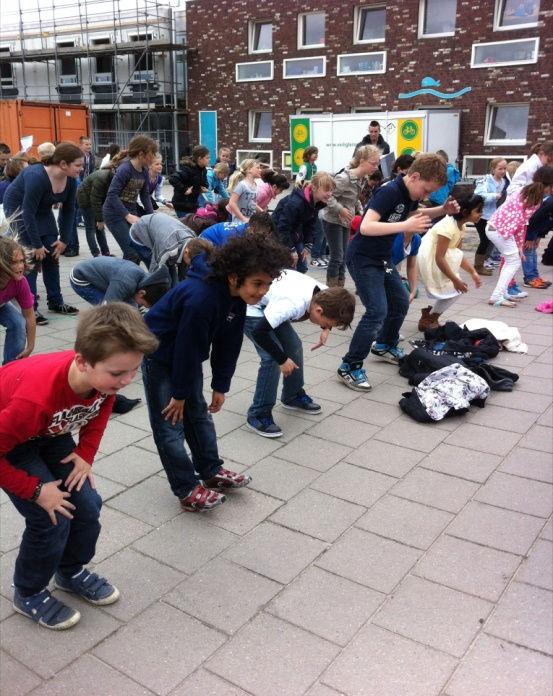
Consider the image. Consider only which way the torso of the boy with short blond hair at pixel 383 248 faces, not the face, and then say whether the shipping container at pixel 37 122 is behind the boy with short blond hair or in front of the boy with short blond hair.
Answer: behind

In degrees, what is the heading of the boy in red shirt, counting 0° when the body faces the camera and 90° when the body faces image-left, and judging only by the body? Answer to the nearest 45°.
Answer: approximately 315°

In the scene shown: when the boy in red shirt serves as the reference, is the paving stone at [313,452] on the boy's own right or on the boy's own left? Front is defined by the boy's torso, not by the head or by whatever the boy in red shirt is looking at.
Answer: on the boy's own left

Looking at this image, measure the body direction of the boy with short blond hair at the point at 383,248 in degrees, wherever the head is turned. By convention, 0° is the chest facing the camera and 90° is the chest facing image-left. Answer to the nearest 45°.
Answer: approximately 315°

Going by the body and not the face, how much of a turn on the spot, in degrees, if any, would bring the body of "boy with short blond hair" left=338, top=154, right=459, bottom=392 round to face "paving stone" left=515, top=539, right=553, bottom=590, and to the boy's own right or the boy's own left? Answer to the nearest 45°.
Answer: approximately 45° to the boy's own right

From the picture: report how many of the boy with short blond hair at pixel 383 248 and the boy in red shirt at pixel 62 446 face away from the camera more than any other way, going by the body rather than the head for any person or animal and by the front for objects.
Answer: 0

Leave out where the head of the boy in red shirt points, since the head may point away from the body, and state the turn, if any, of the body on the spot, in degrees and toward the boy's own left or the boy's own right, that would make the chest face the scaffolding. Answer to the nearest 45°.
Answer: approximately 135° to the boy's own left

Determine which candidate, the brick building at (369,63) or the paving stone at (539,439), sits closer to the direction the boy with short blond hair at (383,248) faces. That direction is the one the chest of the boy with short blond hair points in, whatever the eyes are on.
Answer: the paving stone

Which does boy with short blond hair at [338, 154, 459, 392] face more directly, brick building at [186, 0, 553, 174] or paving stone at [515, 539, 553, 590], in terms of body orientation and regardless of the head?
the paving stone
